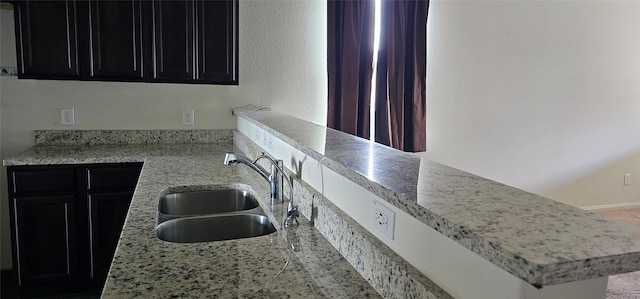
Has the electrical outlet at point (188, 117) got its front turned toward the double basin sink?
yes

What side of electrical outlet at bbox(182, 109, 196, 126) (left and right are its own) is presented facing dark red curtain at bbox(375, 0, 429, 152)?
left

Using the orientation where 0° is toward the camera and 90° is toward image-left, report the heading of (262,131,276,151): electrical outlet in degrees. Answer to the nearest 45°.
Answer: approximately 45°

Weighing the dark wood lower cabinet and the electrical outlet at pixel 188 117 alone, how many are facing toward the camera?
2

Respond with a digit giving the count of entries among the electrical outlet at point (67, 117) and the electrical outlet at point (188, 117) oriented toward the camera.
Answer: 2

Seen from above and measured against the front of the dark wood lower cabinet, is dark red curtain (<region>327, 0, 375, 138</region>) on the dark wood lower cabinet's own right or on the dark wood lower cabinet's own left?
on the dark wood lower cabinet's own left

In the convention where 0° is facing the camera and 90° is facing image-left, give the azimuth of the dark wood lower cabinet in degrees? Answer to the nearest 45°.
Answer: approximately 0°

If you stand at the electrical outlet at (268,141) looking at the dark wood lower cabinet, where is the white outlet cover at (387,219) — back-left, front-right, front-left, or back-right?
back-left

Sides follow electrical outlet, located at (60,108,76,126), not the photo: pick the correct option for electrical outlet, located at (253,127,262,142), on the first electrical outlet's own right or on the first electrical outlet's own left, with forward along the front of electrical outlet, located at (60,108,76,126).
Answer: on the first electrical outlet's own left

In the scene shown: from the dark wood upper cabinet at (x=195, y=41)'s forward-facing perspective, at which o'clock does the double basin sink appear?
The double basin sink is roughly at 12 o'clock from the dark wood upper cabinet.
